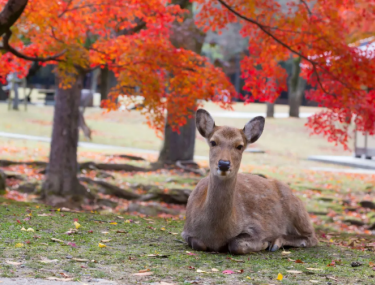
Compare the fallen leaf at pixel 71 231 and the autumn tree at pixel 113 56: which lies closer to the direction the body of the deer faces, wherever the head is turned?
the fallen leaf

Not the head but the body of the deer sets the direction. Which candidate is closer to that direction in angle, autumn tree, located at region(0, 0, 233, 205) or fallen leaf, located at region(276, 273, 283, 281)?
the fallen leaf

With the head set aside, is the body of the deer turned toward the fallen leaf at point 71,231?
no

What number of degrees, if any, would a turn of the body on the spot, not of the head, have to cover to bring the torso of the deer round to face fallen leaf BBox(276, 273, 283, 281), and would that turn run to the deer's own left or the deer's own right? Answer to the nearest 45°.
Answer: approximately 45° to the deer's own left

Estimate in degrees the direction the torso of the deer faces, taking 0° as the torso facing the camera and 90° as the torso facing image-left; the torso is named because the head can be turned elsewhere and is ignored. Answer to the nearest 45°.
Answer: approximately 45°

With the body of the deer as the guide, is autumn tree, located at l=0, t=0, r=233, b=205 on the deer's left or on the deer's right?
on the deer's right

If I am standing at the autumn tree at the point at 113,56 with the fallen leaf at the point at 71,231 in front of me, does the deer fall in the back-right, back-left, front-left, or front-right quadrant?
front-left

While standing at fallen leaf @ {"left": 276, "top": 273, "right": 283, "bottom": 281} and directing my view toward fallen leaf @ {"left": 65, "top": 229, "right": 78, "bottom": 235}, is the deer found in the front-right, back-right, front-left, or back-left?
front-right
